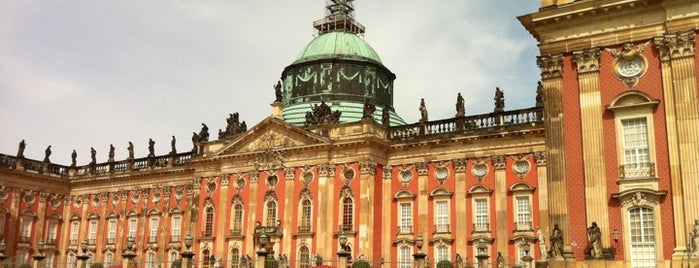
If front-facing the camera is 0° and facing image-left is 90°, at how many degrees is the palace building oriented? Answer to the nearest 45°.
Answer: approximately 45°
